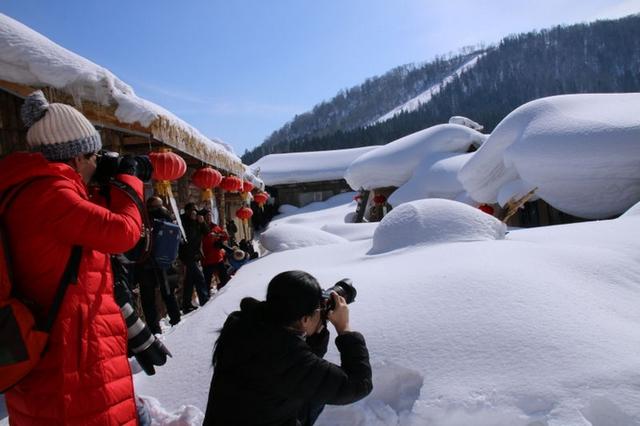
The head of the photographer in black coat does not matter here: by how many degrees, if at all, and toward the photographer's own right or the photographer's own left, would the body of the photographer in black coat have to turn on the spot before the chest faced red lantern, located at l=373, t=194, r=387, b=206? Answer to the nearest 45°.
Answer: approximately 45° to the photographer's own left

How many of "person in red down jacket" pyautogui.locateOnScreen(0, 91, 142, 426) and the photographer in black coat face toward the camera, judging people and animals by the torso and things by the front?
0

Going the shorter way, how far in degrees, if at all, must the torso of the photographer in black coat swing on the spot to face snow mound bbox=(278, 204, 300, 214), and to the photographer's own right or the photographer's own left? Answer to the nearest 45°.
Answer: approximately 45° to the photographer's own left

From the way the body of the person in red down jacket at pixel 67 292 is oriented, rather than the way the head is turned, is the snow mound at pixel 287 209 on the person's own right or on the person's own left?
on the person's own left

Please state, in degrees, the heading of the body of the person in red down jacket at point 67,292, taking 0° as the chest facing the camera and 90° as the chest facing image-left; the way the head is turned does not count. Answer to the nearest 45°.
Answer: approximately 270°

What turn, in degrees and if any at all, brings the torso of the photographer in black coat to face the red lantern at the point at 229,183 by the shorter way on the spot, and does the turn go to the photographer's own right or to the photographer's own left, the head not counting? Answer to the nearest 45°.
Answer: approximately 45° to the photographer's own left

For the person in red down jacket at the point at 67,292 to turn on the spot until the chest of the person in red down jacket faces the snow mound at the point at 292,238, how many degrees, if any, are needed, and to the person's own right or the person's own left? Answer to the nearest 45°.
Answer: approximately 45° to the person's own left

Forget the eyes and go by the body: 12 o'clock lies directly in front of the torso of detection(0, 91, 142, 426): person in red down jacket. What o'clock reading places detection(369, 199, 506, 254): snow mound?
The snow mound is roughly at 11 o'clock from the person in red down jacket.

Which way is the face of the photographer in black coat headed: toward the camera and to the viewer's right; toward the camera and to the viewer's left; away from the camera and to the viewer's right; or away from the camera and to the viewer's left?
away from the camera and to the viewer's right

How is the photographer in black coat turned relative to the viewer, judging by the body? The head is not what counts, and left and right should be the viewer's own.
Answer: facing away from the viewer and to the right of the viewer

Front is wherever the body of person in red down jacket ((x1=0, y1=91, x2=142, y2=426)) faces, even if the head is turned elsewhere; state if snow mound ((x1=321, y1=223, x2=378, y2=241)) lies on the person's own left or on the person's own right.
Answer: on the person's own left

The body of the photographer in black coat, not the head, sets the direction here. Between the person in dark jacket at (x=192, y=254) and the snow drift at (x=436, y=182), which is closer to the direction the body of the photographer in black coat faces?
the snow drift

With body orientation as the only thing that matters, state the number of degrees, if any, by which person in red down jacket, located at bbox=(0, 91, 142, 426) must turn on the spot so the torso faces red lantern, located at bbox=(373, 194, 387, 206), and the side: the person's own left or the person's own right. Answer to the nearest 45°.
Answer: approximately 45° to the person's own left
